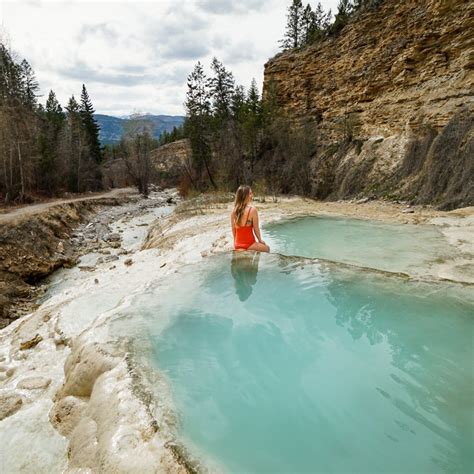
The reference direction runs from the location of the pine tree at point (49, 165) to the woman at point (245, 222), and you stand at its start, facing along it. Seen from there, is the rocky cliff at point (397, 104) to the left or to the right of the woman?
left

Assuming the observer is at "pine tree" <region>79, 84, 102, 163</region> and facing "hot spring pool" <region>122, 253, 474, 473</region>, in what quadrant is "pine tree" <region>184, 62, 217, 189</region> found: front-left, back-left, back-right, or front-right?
front-left

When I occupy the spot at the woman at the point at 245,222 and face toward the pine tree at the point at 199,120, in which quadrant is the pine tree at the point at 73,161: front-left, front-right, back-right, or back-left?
front-left

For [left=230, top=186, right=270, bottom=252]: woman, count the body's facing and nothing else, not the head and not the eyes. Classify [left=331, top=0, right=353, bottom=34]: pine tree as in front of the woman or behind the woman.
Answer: in front

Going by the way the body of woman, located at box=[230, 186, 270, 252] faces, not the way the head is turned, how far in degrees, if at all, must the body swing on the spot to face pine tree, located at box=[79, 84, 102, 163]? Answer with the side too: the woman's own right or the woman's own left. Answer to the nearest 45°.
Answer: approximately 90° to the woman's own left

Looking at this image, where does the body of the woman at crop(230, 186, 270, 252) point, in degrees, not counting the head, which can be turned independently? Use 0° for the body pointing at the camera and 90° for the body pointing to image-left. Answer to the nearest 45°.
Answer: approximately 225°

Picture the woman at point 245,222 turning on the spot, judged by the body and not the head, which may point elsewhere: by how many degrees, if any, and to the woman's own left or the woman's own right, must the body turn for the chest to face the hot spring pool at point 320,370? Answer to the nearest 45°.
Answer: approximately 135° to the woman's own right

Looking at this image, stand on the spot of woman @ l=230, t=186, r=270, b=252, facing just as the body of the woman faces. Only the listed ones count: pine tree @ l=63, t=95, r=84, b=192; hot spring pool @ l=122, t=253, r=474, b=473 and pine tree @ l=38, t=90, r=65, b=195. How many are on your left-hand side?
2

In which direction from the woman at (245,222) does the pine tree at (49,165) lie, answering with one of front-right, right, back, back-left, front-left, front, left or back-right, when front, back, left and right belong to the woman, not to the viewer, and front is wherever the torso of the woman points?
left

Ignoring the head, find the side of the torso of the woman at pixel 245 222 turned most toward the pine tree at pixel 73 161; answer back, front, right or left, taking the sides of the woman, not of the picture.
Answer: left
